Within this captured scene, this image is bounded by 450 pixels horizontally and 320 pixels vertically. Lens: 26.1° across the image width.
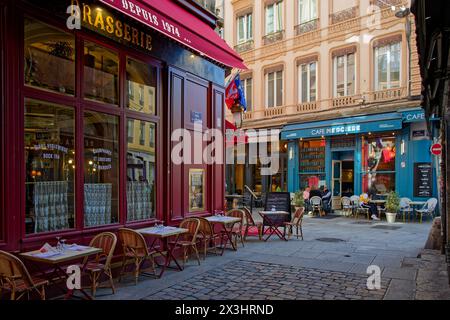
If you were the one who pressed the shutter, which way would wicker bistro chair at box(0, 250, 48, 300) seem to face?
facing away from the viewer and to the right of the viewer

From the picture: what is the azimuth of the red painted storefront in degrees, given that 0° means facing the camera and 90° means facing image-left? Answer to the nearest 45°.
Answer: approximately 315°

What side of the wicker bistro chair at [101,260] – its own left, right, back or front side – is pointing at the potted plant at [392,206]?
back

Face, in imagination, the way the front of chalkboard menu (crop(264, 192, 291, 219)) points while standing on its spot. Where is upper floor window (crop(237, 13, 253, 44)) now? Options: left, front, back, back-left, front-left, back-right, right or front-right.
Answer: back

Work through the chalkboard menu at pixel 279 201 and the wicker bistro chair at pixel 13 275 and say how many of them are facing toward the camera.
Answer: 1
